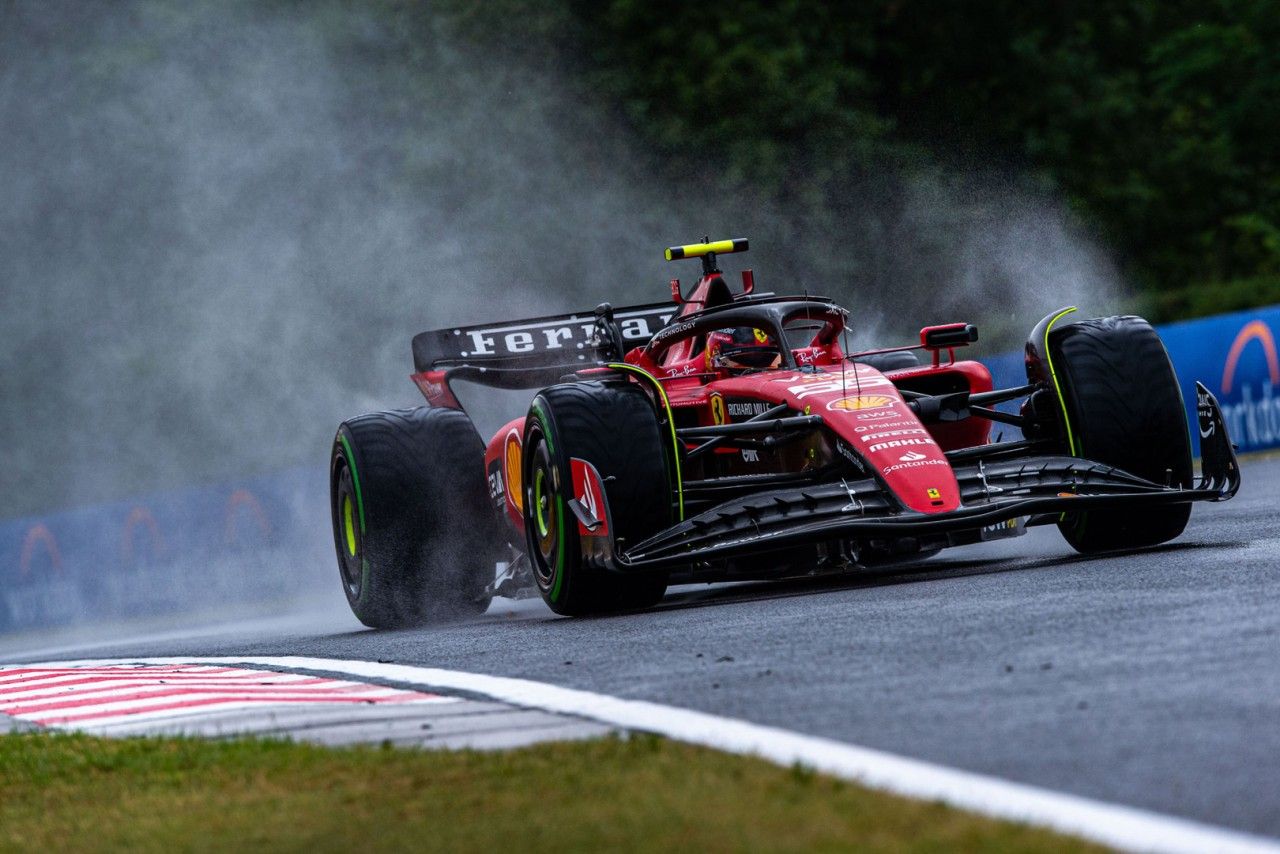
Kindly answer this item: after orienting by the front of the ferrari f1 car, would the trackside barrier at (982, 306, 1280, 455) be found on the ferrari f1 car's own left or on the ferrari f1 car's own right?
on the ferrari f1 car's own left

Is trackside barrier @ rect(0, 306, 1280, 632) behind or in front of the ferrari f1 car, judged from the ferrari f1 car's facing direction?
behind

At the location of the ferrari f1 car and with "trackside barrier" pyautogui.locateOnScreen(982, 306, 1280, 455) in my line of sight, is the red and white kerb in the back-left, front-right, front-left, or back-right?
back-left

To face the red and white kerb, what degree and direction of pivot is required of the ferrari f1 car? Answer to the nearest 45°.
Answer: approximately 90° to its right

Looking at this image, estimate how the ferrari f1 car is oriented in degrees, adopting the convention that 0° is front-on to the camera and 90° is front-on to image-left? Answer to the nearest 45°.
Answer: approximately 315°
